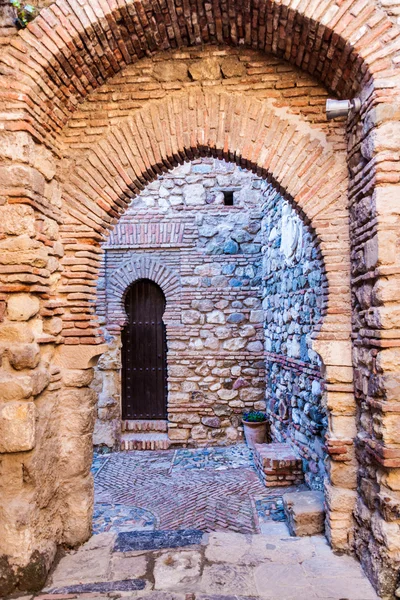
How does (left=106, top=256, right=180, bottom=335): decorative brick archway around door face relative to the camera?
toward the camera

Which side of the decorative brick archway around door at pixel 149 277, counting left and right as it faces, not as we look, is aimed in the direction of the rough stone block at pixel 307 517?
front

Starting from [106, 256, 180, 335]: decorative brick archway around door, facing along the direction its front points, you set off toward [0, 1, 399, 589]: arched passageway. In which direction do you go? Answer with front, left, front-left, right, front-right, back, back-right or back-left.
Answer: front

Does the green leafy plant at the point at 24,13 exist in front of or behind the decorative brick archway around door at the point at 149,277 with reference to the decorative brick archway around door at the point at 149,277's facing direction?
in front

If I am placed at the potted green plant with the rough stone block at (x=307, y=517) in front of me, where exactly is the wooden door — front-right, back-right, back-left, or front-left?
back-right
